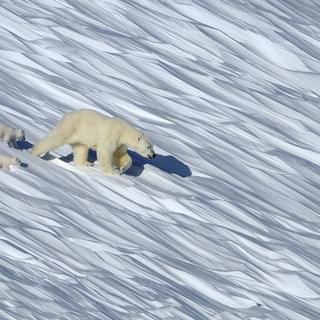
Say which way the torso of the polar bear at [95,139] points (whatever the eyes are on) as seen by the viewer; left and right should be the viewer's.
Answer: facing to the right of the viewer

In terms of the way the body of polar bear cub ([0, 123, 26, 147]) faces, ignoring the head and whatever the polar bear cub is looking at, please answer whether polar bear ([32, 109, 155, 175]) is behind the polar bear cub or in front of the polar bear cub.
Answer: in front

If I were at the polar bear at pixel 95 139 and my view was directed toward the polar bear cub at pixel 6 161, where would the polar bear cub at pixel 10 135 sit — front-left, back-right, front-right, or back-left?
front-right

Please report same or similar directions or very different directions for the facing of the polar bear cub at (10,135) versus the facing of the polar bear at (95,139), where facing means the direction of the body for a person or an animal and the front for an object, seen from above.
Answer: same or similar directions

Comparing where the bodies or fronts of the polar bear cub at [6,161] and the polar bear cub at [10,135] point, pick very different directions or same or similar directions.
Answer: same or similar directions

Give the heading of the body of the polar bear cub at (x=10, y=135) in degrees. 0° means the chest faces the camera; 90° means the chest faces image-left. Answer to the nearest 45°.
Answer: approximately 270°

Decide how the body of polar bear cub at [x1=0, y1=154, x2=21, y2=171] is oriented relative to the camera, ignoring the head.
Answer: to the viewer's right

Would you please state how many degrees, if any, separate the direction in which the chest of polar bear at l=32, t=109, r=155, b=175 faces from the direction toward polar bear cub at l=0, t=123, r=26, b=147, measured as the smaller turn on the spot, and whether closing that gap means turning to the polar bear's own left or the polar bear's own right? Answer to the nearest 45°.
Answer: approximately 135° to the polar bear's own right

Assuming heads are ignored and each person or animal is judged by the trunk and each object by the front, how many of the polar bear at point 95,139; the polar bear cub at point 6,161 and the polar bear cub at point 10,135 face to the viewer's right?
3

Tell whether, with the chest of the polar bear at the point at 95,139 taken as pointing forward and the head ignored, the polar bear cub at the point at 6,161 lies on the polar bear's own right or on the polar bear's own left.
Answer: on the polar bear's own right
